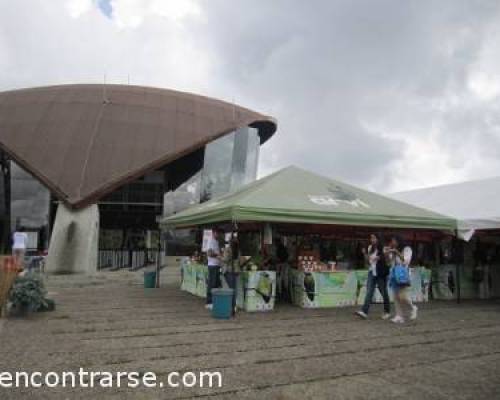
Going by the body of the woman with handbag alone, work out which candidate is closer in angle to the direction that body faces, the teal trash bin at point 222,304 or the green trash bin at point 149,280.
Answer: the teal trash bin

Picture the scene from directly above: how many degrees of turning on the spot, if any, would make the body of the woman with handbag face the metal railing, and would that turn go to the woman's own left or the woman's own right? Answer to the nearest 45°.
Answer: approximately 90° to the woman's own right

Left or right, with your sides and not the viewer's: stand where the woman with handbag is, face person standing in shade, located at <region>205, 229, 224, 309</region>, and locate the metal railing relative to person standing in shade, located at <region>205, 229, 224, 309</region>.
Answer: right

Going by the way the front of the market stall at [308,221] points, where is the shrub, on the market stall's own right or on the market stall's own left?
on the market stall's own right

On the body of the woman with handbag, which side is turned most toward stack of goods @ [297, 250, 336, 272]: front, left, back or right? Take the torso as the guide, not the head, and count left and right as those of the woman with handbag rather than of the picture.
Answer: right

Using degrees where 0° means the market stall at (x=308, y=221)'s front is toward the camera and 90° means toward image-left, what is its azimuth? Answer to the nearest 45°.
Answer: approximately 0°

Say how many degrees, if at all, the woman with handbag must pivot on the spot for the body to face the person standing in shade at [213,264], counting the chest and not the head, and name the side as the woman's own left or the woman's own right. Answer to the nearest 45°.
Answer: approximately 45° to the woman's own right

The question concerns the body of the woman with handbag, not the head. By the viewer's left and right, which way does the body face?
facing the viewer and to the left of the viewer

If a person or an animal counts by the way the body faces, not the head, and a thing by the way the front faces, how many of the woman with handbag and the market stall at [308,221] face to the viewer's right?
0

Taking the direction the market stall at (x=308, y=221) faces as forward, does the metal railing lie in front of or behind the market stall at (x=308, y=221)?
behind

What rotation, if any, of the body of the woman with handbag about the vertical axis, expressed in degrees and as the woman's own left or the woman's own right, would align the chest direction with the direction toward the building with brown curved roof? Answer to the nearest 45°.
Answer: approximately 90° to the woman's own right

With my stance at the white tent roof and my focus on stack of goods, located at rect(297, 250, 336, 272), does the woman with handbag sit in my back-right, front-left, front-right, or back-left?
front-left

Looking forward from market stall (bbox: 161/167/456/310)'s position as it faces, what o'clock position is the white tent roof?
The white tent roof is roughly at 8 o'clock from the market stall.
